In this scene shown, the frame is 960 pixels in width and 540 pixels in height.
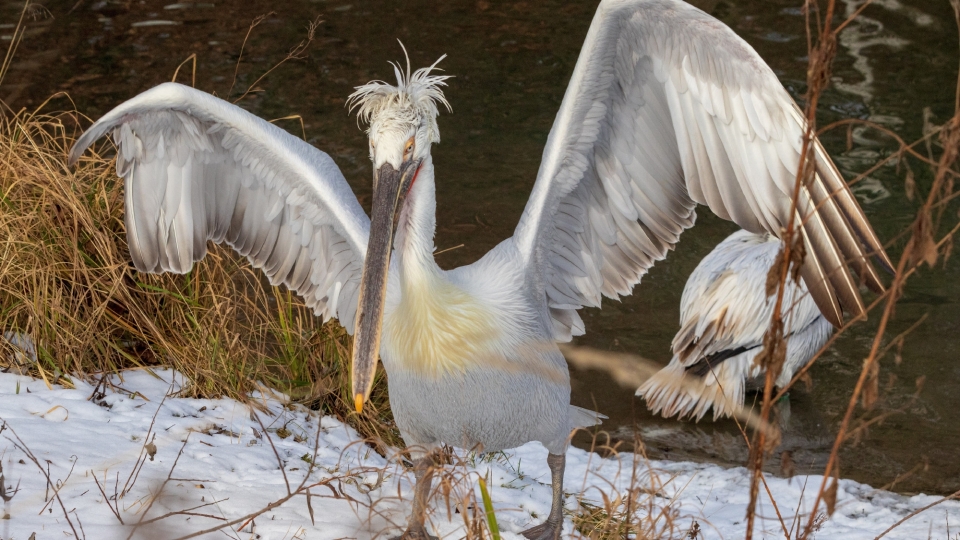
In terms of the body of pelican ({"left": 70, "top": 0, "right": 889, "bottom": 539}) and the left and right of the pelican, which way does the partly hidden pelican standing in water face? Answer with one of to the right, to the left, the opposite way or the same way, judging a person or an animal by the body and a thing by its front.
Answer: the opposite way

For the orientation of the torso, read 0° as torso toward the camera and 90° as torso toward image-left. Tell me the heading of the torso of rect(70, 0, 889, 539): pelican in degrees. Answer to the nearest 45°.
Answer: approximately 45°

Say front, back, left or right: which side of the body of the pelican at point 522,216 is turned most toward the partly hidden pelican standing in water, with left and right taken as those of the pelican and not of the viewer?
back

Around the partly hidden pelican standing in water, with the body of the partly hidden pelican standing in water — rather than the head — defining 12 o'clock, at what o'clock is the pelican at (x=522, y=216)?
The pelican is roughly at 5 o'clock from the partly hidden pelican standing in water.

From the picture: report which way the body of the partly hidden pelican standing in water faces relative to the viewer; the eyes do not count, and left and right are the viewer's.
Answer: facing away from the viewer and to the right of the viewer
